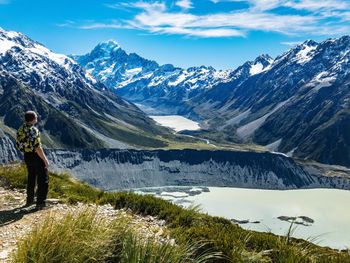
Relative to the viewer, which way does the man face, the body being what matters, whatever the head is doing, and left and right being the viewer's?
facing away from the viewer and to the right of the viewer
